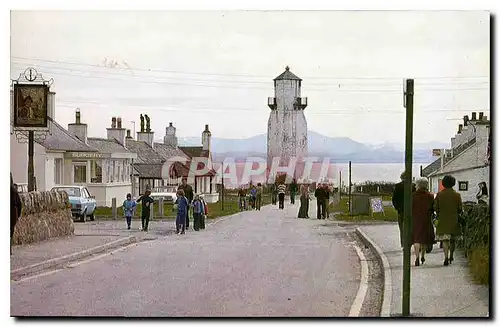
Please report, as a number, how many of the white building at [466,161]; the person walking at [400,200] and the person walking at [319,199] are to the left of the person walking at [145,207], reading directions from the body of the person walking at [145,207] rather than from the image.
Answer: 3

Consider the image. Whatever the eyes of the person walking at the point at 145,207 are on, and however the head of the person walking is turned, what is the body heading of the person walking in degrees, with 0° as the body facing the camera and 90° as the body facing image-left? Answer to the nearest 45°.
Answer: approximately 0°

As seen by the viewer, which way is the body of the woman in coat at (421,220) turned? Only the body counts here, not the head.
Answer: away from the camera

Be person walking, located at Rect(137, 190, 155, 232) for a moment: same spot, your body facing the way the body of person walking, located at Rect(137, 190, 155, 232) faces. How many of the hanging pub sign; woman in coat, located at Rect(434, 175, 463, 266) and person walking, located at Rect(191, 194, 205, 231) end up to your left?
2

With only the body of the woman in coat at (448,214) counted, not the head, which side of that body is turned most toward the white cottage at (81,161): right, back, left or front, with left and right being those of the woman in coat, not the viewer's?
left

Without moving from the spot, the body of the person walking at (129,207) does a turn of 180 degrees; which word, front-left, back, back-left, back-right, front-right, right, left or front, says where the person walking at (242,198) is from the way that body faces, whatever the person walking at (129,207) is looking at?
right

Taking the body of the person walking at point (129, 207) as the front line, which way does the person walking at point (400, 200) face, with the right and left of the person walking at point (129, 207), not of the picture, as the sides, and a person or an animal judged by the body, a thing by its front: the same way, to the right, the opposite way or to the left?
the opposite way

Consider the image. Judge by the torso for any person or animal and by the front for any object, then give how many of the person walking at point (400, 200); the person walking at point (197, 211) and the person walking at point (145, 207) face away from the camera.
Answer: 1

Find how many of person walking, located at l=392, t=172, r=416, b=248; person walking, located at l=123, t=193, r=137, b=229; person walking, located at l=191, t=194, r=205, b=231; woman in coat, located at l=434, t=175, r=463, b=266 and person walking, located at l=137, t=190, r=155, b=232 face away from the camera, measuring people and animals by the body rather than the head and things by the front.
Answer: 2

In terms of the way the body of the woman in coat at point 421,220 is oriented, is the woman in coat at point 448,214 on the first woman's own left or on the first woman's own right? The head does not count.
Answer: on the first woman's own right

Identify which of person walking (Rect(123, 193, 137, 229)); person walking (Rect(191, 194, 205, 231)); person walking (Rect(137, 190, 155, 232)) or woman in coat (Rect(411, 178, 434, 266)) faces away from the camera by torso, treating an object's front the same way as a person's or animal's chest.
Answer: the woman in coat

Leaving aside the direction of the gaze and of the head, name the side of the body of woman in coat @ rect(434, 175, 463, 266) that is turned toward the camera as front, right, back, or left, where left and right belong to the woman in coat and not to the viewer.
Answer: back
